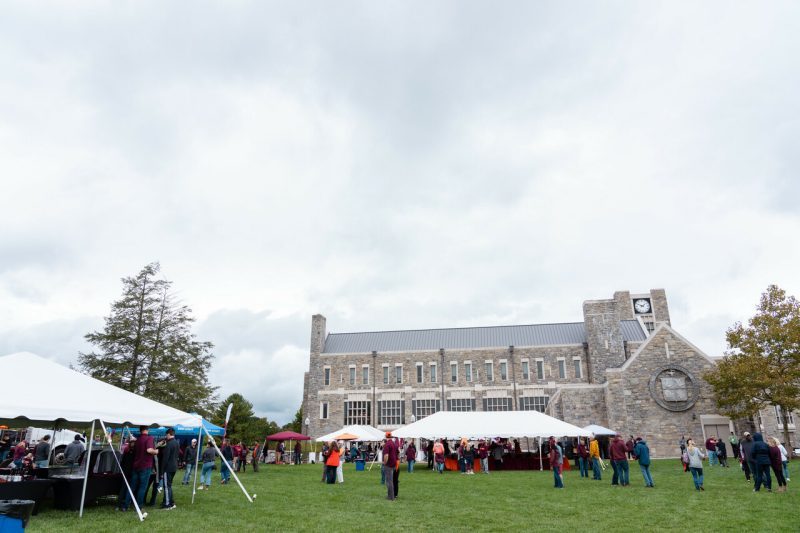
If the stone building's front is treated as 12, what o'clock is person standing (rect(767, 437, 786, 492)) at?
The person standing is roughly at 12 o'clock from the stone building.

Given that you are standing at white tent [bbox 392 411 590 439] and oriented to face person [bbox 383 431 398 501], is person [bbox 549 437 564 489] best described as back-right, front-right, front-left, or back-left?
front-left

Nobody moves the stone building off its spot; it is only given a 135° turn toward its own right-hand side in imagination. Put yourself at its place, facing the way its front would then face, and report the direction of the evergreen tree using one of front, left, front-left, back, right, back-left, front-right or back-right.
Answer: left

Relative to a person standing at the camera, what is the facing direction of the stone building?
facing the viewer

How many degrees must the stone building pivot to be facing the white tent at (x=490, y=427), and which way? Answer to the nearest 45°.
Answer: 0° — it already faces it

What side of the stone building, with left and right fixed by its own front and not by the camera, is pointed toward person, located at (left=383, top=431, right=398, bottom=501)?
front

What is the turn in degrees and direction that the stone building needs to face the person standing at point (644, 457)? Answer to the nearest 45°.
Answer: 0° — it already faces them

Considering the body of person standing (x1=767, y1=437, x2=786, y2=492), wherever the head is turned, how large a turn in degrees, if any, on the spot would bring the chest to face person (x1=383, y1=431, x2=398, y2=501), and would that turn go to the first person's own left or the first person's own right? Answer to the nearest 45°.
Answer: approximately 45° to the first person's own left

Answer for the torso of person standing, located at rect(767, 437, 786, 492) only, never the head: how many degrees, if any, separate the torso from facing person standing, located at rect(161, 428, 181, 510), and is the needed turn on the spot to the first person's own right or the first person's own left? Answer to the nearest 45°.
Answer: approximately 45° to the first person's own left

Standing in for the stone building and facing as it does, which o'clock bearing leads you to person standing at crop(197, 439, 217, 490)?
The person standing is roughly at 1 o'clock from the stone building.

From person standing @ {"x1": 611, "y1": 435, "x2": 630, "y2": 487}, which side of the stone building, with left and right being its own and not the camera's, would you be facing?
front

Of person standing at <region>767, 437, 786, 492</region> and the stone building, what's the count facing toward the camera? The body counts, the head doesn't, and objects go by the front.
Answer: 1
